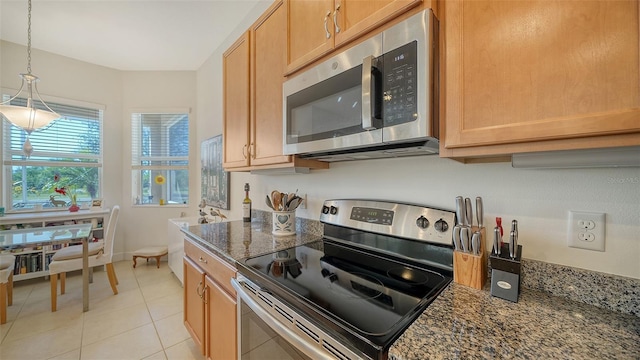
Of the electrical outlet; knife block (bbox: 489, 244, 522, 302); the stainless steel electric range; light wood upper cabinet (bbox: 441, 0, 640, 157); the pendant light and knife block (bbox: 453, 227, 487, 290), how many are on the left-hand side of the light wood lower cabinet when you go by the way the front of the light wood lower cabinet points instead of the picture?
5

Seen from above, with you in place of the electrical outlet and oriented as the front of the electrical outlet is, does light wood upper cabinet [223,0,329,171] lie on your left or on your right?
on your right

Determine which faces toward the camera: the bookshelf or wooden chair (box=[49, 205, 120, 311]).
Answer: the bookshelf

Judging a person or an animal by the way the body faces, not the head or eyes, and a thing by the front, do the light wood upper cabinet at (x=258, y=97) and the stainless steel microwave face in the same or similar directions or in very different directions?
same or similar directions

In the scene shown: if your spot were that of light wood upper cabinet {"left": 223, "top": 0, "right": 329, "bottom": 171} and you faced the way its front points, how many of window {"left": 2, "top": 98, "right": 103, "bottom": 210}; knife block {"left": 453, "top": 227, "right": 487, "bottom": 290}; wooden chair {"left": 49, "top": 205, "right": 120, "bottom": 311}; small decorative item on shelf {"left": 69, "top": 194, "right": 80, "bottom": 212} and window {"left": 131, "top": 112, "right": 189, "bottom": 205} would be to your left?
1

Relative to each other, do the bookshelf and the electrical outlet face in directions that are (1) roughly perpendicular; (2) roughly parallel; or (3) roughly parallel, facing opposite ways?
roughly perpendicular

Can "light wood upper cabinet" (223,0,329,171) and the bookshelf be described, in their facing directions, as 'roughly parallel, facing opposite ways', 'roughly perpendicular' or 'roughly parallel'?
roughly perpendicular

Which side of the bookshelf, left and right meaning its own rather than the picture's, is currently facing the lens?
front

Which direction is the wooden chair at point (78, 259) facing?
to the viewer's left

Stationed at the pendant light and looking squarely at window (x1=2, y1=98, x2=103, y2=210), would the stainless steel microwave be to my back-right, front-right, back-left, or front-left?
back-right

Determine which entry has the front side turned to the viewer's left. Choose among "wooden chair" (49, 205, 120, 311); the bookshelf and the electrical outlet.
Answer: the wooden chair

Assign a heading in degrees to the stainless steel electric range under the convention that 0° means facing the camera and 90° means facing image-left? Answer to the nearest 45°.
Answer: approximately 45°

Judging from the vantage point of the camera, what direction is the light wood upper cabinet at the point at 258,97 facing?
facing the viewer and to the left of the viewer

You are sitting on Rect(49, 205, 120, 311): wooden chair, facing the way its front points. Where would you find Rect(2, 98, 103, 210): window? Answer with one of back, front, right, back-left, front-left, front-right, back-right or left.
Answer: right
